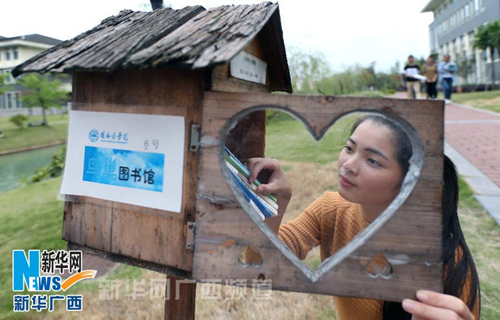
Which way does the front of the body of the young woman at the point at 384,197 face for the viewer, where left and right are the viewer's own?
facing the viewer and to the left of the viewer

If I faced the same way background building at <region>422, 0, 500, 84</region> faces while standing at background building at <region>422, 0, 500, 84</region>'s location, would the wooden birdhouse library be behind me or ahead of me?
ahead

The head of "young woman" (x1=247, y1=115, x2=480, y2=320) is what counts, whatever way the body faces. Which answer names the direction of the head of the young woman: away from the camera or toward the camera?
toward the camera

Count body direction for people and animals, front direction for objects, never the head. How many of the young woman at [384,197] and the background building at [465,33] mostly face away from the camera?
0

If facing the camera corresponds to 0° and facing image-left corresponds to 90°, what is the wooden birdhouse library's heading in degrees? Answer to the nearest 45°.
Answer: approximately 315°

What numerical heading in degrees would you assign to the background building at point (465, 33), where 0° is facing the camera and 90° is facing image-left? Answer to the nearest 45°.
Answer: approximately 45°

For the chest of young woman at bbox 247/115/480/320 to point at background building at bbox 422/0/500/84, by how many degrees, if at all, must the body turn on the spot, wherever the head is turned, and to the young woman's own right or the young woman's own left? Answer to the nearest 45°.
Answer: approximately 135° to the young woman's own right
